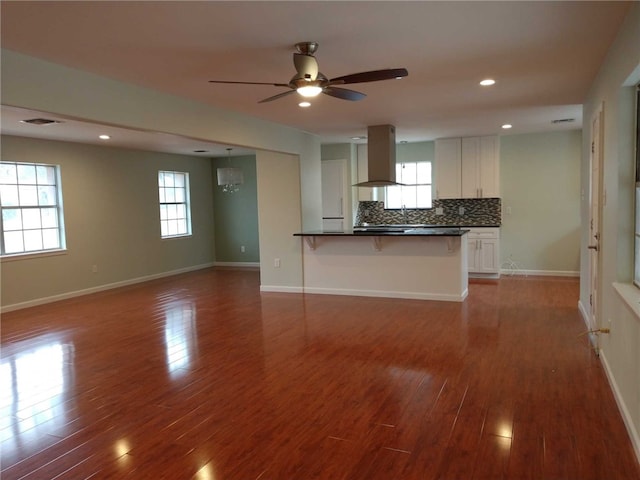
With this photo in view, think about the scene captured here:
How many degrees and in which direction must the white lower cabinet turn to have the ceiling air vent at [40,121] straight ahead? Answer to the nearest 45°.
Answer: approximately 45° to its right

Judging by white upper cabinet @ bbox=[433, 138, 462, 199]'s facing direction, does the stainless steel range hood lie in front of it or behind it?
in front

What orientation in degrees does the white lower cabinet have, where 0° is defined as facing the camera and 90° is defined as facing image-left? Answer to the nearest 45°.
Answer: approximately 0°

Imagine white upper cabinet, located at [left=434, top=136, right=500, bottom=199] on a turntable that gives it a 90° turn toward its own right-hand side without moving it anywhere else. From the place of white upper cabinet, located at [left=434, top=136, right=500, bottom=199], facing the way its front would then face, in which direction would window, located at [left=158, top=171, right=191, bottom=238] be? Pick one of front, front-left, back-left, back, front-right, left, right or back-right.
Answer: front

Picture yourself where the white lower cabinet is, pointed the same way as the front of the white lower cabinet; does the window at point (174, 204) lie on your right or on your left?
on your right

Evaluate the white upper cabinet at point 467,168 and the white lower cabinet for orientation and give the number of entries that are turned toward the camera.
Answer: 2

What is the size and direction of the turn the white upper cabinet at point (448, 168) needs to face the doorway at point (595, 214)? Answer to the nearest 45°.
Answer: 0° — it already faces it

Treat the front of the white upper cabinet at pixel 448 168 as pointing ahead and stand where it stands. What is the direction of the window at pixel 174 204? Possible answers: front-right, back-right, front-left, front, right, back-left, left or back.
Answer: right
